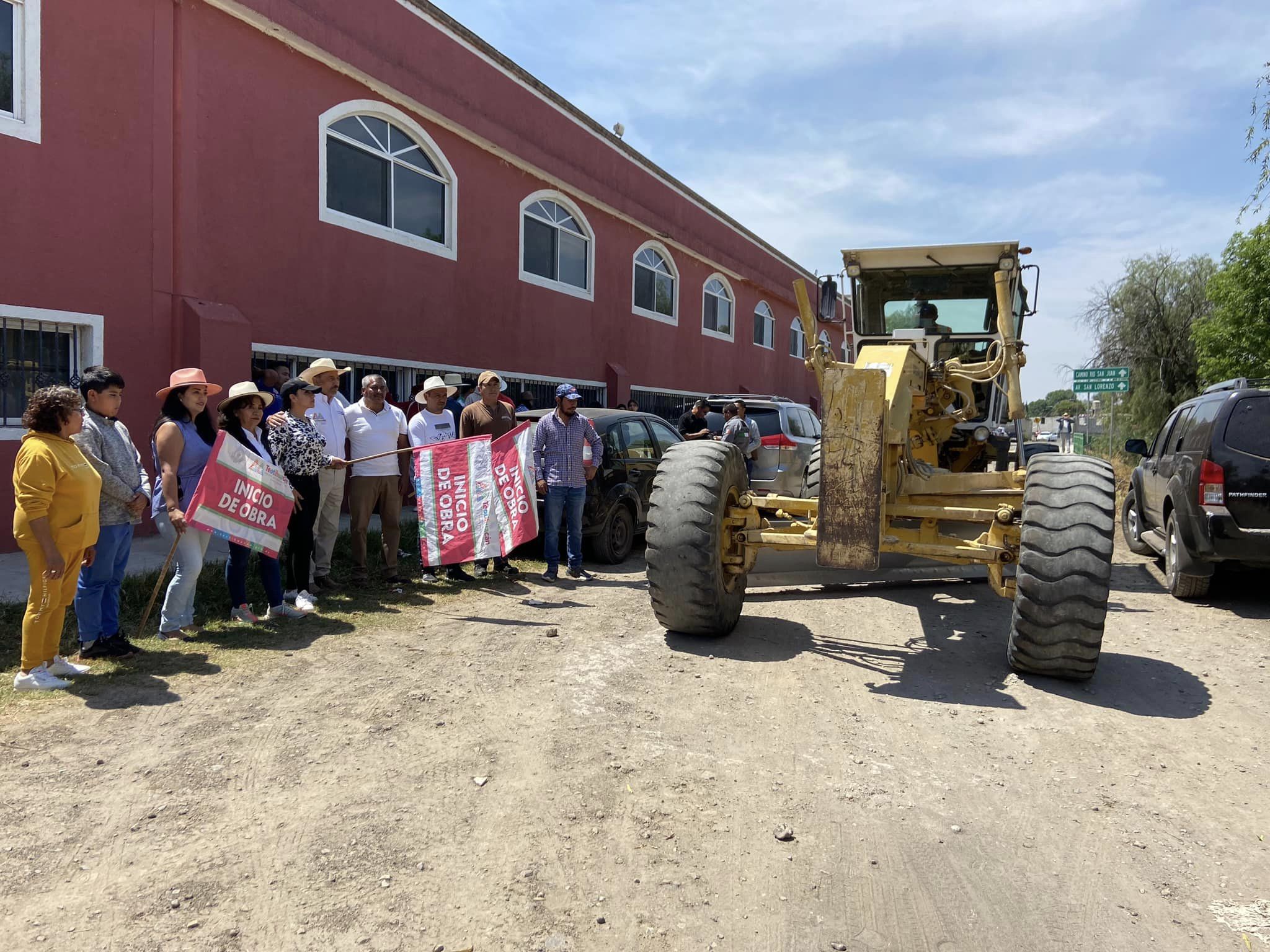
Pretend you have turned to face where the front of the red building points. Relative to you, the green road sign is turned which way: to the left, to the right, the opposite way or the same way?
to the right

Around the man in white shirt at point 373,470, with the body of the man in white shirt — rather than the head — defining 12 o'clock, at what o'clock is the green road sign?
The green road sign is roughly at 8 o'clock from the man in white shirt.

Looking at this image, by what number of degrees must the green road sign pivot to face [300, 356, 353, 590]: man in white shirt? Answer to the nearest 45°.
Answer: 0° — it already faces them

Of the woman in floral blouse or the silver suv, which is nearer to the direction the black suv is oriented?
the silver suv

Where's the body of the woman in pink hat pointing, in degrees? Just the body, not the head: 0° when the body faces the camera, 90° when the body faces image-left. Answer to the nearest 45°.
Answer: approximately 315°

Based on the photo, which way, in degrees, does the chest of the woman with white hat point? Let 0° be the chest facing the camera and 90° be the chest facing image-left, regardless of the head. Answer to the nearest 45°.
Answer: approximately 315°

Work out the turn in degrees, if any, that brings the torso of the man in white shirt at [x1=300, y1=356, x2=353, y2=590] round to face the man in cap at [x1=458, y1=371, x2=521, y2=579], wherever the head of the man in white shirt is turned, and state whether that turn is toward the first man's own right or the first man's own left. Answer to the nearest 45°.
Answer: approximately 90° to the first man's own left

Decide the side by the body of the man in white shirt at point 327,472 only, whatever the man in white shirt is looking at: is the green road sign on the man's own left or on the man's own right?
on the man's own left

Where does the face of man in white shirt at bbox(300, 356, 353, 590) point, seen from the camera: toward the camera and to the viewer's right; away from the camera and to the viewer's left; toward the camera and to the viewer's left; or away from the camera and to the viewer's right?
toward the camera and to the viewer's right

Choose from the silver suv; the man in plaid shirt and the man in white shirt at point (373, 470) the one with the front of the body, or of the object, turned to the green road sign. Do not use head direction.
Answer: the silver suv

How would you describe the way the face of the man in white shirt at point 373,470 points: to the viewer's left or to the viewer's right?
to the viewer's right

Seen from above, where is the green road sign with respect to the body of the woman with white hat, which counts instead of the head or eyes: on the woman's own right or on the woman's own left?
on the woman's own left

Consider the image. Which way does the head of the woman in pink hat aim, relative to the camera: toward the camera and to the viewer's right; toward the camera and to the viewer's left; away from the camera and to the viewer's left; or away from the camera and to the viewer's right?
toward the camera and to the viewer's right
